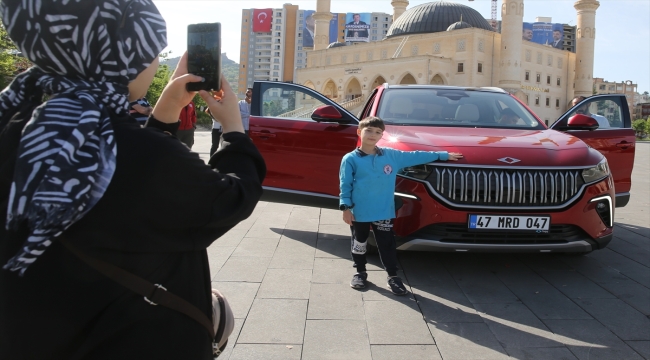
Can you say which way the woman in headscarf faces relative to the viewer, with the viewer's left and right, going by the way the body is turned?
facing away from the viewer and to the right of the viewer

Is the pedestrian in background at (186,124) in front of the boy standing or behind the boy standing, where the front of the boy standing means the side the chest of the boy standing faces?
behind

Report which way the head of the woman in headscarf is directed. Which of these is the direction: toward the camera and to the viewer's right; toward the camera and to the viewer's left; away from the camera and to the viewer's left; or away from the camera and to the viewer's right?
away from the camera and to the viewer's right

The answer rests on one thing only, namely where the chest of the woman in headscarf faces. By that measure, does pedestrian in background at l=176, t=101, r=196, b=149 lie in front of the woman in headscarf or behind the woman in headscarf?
in front

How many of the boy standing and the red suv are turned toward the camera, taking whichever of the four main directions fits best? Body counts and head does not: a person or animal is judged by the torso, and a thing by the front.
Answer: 2

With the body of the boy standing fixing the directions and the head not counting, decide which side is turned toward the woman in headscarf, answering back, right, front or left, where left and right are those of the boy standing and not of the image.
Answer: front

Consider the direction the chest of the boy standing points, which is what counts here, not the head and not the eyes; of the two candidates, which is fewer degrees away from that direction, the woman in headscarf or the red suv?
the woman in headscarf

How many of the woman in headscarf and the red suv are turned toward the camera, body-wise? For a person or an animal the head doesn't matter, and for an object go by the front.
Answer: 1

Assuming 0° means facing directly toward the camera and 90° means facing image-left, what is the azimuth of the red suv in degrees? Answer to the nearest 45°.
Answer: approximately 0°

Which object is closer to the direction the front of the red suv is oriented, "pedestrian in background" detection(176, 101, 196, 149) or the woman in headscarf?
the woman in headscarf

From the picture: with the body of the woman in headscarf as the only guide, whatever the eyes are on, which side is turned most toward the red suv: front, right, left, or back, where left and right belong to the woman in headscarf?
front
